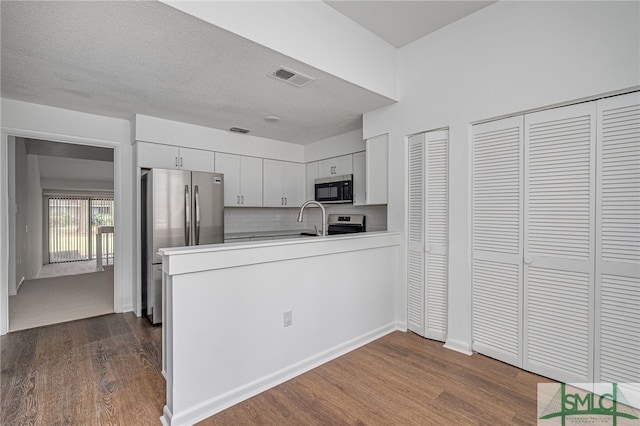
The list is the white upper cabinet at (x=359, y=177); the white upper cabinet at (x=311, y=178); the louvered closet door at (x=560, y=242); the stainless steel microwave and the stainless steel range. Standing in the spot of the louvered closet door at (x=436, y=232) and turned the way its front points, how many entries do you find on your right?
4

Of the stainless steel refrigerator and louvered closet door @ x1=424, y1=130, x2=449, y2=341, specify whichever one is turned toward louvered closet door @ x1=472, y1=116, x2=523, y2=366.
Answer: the stainless steel refrigerator

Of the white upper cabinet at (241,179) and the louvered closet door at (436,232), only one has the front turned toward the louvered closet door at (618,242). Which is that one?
the white upper cabinet

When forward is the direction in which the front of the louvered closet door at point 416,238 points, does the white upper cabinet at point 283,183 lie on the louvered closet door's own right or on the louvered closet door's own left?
on the louvered closet door's own right

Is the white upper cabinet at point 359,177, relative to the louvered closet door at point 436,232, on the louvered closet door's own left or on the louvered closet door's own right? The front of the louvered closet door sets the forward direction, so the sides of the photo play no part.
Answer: on the louvered closet door's own right

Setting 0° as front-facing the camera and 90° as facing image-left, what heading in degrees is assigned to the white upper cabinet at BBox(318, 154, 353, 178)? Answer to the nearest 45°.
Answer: approximately 45°

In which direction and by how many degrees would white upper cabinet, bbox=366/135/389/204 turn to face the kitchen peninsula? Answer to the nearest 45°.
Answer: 0° — it already faces it

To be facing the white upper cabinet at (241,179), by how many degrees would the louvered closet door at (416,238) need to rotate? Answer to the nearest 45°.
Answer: approximately 45° to its right

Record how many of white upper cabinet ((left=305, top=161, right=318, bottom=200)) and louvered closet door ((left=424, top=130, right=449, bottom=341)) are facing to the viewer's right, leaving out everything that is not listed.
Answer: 0

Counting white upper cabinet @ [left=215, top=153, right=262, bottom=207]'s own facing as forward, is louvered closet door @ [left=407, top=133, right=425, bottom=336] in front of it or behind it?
in front

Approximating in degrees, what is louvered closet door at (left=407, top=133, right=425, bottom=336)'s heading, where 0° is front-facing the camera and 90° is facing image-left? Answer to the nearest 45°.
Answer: approximately 45°

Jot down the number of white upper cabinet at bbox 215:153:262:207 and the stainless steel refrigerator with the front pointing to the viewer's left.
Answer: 0
